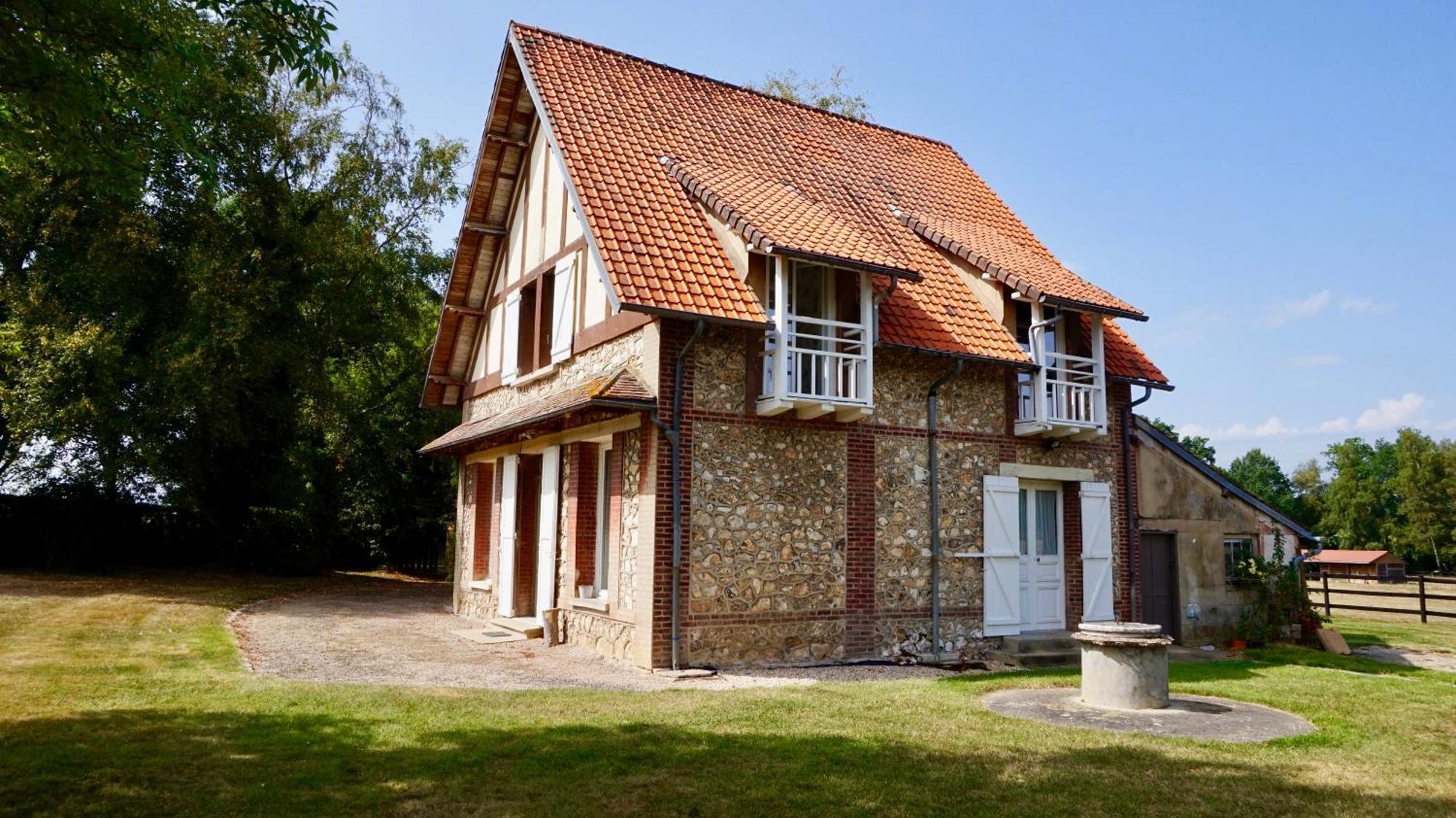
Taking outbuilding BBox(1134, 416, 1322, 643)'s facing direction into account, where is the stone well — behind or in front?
in front

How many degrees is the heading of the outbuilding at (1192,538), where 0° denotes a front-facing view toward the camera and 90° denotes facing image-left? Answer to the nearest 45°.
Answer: approximately 0°

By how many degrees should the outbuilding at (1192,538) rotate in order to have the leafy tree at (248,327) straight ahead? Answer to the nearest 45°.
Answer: approximately 90° to its right

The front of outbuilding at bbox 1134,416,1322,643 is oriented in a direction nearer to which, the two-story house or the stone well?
the stone well

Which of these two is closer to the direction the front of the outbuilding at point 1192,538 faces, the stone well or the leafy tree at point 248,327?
the stone well
